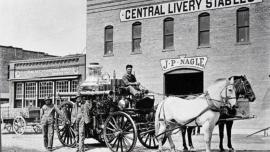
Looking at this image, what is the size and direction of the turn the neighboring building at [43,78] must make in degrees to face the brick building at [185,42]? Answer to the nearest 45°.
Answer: approximately 90° to its left

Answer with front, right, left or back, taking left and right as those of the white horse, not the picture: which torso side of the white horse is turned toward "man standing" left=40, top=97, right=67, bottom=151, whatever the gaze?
back

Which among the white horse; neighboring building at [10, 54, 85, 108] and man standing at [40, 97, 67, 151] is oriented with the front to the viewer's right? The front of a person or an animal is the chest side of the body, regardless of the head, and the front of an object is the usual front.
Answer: the white horse

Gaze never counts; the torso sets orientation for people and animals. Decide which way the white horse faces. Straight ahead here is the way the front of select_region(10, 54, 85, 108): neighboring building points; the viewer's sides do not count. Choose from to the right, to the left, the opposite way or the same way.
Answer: to the left

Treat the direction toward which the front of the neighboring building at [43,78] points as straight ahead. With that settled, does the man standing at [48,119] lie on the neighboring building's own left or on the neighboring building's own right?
on the neighboring building's own left

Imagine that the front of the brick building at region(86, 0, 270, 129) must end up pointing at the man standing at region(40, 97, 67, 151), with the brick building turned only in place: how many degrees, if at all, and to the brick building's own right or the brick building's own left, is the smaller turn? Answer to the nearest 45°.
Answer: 0° — it already faces them

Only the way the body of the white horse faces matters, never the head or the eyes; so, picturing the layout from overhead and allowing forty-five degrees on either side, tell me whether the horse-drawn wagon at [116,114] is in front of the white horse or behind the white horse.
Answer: behind

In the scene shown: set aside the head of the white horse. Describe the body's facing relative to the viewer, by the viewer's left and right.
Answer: facing to the right of the viewer

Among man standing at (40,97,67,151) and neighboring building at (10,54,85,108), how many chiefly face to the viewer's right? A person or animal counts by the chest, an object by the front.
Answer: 0

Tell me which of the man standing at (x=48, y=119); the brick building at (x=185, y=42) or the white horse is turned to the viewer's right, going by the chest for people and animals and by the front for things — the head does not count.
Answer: the white horse

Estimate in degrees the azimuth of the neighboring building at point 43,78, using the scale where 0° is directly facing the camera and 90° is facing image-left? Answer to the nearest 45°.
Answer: approximately 45°

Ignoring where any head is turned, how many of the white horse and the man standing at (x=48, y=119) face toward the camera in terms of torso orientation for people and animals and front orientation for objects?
1

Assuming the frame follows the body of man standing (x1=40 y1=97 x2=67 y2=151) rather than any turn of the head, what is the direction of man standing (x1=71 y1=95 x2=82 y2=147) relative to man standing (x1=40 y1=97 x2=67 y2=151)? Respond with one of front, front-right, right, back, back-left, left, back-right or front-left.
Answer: front-left

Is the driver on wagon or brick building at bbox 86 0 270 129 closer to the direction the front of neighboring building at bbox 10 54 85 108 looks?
the driver on wagon

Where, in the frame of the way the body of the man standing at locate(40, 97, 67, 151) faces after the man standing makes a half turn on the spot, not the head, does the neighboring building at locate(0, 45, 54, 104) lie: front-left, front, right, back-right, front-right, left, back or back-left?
front
